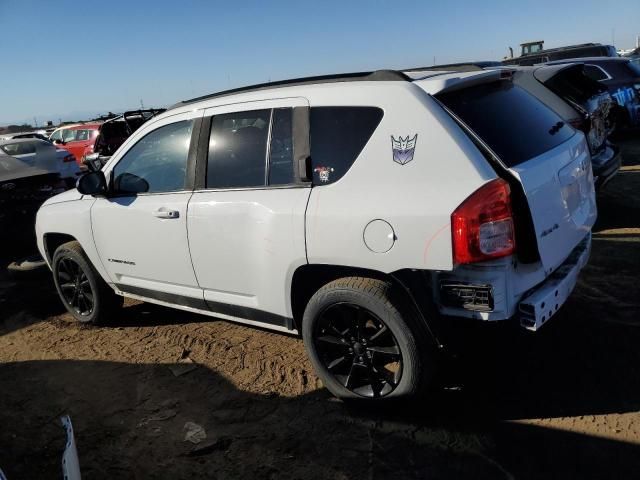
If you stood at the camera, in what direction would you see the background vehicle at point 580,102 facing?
facing away from the viewer and to the left of the viewer

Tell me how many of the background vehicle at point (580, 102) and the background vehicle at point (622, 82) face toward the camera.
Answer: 0

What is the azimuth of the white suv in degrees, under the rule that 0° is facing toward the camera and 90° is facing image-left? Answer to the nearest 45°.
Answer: approximately 135°

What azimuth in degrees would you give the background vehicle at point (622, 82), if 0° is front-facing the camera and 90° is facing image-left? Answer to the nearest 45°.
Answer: approximately 135°

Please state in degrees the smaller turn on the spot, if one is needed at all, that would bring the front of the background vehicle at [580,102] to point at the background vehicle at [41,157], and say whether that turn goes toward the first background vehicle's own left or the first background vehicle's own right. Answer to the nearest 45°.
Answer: approximately 45° to the first background vehicle's own left

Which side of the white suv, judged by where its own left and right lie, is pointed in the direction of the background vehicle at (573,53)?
right

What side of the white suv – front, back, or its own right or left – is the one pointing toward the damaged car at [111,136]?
front

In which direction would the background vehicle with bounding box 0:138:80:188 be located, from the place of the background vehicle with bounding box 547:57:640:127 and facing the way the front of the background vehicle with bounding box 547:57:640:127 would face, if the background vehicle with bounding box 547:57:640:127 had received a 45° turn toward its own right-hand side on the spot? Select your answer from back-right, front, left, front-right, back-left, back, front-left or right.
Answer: back-left

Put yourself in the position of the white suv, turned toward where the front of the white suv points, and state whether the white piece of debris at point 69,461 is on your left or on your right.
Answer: on your left

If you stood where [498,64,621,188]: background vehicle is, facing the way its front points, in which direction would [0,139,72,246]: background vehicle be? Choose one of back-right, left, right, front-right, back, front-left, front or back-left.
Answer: front-left

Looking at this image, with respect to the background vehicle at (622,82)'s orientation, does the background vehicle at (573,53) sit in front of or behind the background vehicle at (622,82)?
in front
